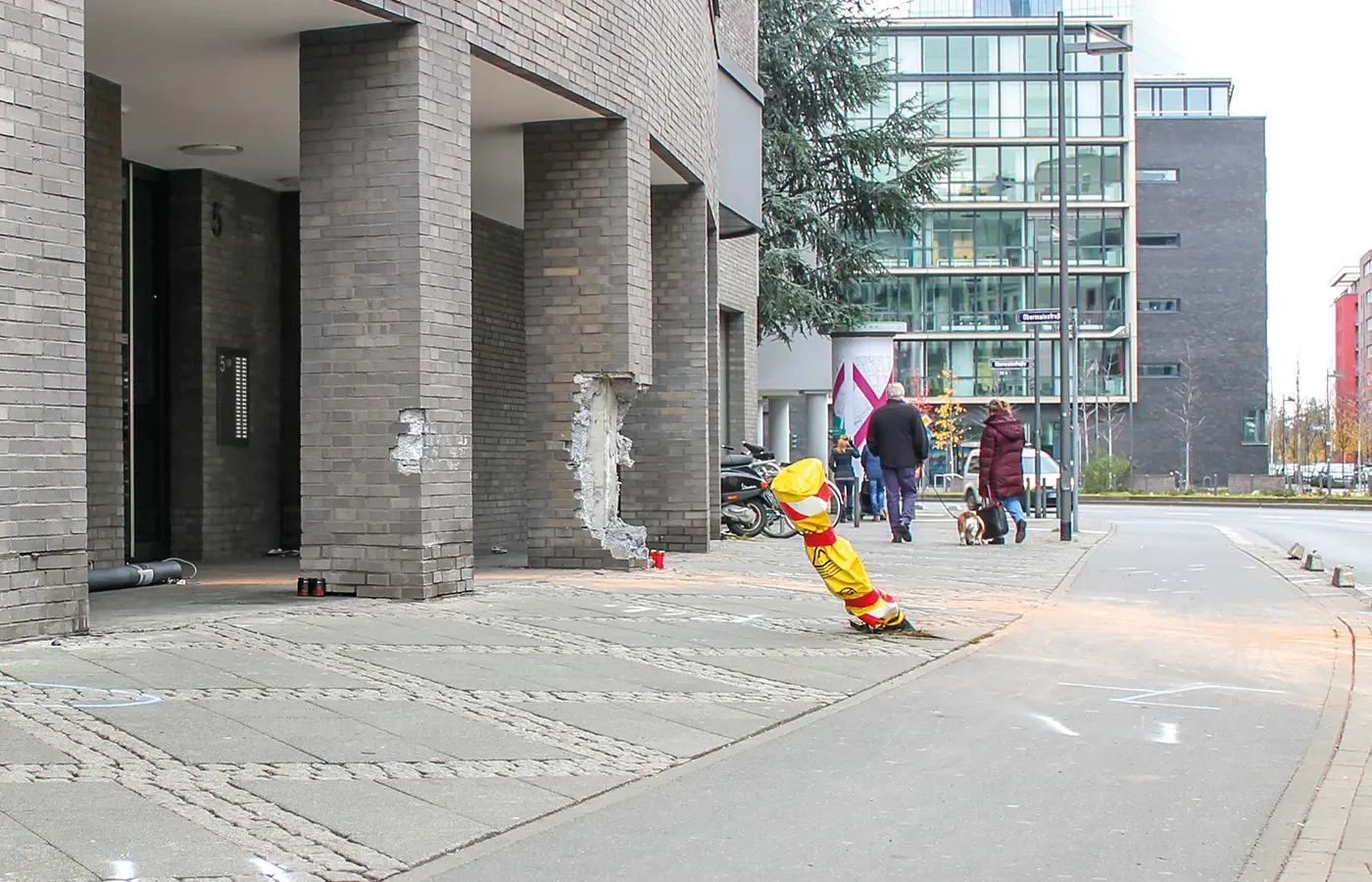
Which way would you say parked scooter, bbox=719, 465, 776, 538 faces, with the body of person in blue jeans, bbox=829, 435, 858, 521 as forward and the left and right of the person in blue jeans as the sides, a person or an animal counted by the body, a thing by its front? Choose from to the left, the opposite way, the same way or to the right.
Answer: to the left

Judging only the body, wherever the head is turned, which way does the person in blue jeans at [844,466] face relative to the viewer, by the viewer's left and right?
facing away from the viewer

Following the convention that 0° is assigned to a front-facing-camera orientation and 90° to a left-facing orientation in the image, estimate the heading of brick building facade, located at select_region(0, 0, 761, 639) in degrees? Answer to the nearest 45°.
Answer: approximately 315°

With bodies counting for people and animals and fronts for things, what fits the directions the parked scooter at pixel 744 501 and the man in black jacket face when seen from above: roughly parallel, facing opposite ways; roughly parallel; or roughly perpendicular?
roughly perpendicular

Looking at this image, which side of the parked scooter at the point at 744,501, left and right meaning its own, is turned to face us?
left

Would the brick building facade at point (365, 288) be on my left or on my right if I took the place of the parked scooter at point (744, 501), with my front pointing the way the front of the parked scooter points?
on my left

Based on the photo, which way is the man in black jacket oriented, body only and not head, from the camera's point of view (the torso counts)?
away from the camera
